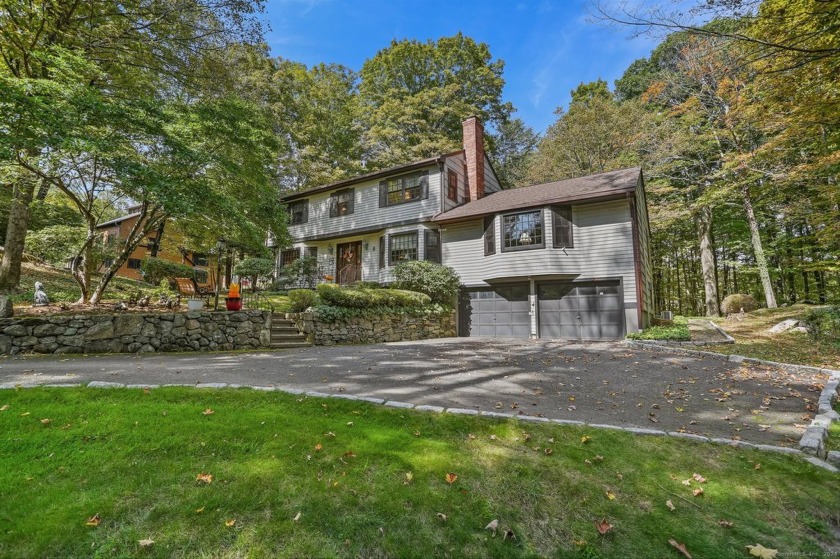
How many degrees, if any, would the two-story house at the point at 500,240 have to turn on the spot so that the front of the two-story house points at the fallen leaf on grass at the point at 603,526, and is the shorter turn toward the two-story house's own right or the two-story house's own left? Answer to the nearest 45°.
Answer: approximately 45° to the two-story house's own left

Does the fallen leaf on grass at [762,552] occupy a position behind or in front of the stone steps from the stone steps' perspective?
in front

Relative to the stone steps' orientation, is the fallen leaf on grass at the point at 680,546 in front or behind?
in front

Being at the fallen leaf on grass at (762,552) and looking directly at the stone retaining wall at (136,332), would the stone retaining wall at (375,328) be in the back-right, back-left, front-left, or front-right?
front-right

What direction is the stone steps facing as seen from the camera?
toward the camera

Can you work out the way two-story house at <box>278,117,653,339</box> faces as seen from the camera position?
facing the viewer and to the left of the viewer

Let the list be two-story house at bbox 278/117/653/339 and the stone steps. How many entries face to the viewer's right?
0

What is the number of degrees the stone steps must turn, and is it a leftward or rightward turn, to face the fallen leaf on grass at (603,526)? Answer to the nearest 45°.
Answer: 0° — it already faces it

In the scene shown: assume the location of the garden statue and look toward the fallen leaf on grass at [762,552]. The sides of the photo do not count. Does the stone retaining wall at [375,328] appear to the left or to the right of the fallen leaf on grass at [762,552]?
left

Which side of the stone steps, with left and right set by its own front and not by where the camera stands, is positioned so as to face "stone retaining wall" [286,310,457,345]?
left

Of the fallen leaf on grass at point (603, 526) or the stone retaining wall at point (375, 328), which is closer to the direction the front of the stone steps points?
the fallen leaf on grass

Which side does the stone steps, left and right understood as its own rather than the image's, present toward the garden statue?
right

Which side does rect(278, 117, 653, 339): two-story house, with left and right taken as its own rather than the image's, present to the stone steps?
front
